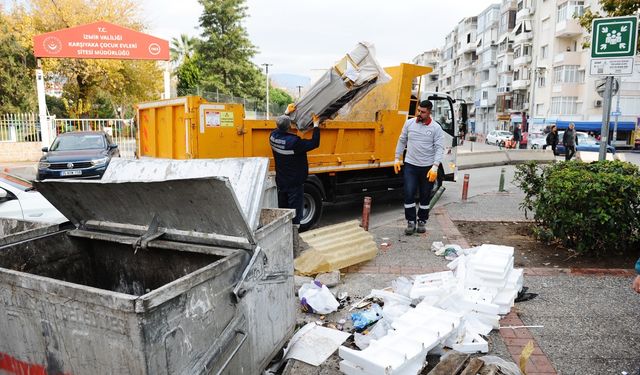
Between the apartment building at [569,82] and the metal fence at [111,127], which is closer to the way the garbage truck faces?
the apartment building

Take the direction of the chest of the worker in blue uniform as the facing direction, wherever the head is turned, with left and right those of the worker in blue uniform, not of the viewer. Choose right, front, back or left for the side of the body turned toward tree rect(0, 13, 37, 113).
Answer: left

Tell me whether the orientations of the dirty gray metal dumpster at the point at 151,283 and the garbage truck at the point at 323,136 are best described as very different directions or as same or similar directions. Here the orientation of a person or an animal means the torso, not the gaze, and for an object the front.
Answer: very different directions

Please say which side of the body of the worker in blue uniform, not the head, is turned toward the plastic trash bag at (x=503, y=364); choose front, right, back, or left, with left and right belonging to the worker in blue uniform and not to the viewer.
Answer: right

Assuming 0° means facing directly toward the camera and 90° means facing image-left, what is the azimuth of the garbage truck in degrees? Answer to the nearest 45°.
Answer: approximately 225°

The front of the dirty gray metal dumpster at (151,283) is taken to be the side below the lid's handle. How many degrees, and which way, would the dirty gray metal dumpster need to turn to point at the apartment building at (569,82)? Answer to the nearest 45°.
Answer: approximately 180°

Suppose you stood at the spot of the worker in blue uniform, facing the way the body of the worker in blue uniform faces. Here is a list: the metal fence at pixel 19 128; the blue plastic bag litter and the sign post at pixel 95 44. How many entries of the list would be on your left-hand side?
2

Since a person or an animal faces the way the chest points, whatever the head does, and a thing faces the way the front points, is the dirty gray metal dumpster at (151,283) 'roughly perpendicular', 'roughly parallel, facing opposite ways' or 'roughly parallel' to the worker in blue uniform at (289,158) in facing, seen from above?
roughly parallel, facing opposite ways

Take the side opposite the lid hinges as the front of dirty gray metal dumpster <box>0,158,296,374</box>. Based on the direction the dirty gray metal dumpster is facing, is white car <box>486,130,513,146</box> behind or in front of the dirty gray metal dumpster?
behind

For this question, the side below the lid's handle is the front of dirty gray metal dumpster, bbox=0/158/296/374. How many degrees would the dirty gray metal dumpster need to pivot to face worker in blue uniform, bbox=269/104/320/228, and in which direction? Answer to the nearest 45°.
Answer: approximately 180°

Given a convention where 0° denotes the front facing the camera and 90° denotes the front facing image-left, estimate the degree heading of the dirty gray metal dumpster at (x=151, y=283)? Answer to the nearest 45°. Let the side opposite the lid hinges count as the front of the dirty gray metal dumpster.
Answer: approximately 45°

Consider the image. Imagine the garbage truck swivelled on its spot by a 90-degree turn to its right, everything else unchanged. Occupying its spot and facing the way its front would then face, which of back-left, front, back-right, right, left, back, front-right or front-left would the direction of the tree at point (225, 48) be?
back-left

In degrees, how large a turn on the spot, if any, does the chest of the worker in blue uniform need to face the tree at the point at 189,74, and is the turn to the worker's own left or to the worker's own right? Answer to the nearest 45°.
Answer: approximately 45° to the worker's own left

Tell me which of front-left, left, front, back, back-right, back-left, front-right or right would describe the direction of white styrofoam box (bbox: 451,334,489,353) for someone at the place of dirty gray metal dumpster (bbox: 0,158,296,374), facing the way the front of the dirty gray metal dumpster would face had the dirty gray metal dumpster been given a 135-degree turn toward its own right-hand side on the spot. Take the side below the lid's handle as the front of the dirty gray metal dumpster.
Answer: right

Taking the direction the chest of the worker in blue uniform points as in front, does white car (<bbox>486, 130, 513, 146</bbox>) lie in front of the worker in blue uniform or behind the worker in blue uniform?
in front

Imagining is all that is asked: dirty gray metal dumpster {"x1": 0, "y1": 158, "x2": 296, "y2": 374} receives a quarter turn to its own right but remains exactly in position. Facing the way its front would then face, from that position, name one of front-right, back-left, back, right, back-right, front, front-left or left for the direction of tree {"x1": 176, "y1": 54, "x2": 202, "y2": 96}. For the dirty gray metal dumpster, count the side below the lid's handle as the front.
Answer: front-right
